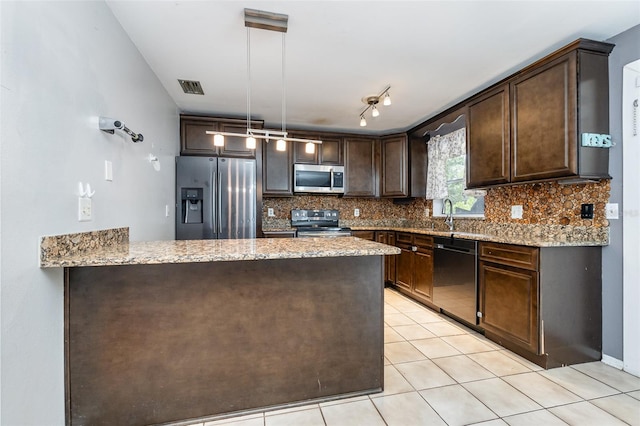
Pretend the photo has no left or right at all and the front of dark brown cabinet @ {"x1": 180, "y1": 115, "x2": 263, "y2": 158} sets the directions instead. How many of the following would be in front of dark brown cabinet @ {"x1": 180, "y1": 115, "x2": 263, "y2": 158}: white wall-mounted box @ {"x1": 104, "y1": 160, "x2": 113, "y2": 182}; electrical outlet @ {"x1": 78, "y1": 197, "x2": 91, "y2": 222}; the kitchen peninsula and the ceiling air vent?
4

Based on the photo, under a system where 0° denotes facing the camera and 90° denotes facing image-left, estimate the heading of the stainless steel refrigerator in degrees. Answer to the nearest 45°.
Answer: approximately 0°

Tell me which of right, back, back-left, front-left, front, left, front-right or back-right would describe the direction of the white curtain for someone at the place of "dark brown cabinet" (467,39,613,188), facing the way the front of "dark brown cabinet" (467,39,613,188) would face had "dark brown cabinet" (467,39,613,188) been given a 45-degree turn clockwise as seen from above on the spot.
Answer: front-right

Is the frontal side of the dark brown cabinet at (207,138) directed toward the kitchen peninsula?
yes

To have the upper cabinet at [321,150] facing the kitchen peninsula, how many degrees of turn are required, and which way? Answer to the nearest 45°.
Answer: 0° — it already faces it
